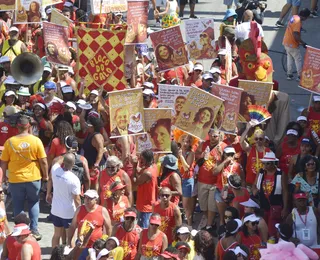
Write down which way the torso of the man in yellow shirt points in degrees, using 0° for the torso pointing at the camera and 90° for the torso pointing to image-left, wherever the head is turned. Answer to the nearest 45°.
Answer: approximately 180°

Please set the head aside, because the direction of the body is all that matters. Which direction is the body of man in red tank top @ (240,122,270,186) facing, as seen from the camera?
toward the camera

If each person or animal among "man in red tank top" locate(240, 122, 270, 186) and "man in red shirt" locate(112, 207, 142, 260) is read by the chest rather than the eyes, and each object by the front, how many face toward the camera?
2

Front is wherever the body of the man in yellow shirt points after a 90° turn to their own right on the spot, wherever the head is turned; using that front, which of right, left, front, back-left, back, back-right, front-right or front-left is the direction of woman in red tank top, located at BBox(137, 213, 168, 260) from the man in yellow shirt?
front-right

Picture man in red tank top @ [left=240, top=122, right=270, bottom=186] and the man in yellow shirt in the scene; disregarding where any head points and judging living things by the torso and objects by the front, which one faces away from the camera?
the man in yellow shirt

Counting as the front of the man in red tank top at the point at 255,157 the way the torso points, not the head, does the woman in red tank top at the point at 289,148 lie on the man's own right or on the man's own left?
on the man's own left

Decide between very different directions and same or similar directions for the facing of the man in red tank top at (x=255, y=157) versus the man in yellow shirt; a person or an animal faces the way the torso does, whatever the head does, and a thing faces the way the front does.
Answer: very different directions

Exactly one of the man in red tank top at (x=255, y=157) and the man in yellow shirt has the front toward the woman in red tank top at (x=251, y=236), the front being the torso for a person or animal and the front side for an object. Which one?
the man in red tank top at (x=255, y=157)

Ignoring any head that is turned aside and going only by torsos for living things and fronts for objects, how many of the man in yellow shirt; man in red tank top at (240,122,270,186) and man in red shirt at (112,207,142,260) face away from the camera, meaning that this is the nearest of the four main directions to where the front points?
1

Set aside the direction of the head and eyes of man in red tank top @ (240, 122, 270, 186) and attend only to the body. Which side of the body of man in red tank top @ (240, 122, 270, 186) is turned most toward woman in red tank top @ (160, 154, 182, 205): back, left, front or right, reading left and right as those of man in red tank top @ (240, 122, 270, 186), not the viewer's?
right

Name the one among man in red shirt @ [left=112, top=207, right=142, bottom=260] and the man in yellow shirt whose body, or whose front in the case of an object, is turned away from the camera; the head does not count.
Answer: the man in yellow shirt

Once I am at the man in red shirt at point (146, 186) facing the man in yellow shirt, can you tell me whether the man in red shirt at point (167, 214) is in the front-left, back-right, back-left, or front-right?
back-left
